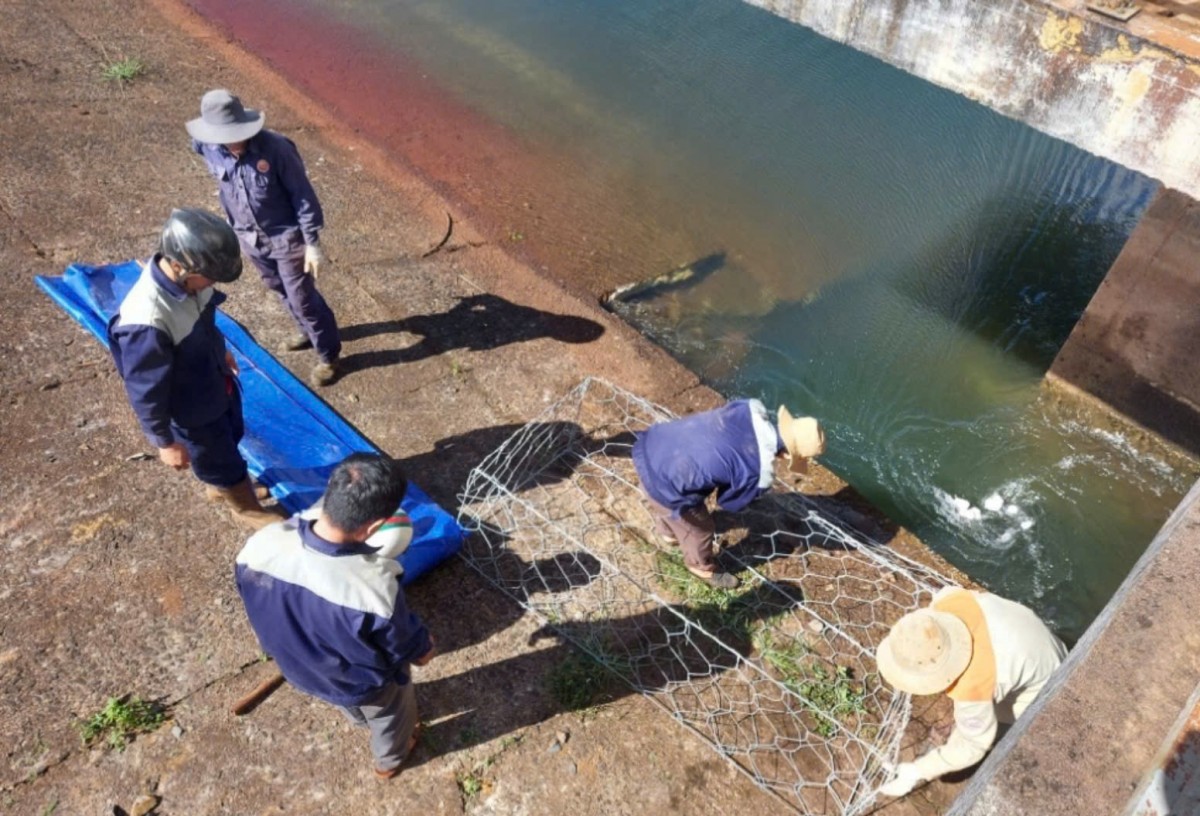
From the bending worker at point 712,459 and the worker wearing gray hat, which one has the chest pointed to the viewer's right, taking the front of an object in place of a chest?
the bending worker

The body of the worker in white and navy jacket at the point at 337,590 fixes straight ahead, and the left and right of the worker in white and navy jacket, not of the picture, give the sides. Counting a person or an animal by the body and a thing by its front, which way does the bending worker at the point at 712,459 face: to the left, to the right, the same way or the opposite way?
to the right

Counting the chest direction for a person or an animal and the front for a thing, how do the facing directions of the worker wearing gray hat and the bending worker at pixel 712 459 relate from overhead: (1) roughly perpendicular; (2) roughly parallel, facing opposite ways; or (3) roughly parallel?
roughly perpendicular

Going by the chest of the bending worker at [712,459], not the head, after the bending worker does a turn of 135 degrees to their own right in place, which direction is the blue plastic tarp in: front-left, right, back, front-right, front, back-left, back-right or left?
front-right

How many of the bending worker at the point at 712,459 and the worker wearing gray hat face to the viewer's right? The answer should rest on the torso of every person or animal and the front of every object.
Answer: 1

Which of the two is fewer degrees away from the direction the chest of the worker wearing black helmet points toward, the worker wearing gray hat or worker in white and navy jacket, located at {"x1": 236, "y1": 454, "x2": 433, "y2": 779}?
the worker in white and navy jacket

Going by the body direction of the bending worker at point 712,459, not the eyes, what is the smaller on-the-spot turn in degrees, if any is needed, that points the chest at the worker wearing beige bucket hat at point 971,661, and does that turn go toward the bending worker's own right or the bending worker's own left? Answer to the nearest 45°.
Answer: approximately 45° to the bending worker's own right

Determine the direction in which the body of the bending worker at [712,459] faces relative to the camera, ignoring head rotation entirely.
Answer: to the viewer's right

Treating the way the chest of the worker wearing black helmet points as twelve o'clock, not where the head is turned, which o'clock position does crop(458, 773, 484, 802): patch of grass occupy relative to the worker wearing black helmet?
The patch of grass is roughly at 12 o'clock from the worker wearing black helmet.

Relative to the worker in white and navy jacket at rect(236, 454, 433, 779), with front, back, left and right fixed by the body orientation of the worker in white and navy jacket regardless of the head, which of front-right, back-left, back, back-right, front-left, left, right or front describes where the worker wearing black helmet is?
left

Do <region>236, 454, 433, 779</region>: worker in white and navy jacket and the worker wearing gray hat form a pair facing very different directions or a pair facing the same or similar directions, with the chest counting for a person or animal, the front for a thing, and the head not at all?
very different directions
